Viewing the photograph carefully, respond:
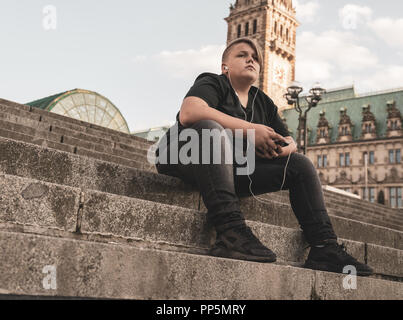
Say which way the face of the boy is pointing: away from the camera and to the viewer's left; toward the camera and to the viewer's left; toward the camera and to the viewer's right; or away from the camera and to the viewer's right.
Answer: toward the camera and to the viewer's right

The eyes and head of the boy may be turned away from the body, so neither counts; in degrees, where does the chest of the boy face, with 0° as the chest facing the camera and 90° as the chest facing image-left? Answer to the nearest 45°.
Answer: approximately 315°
